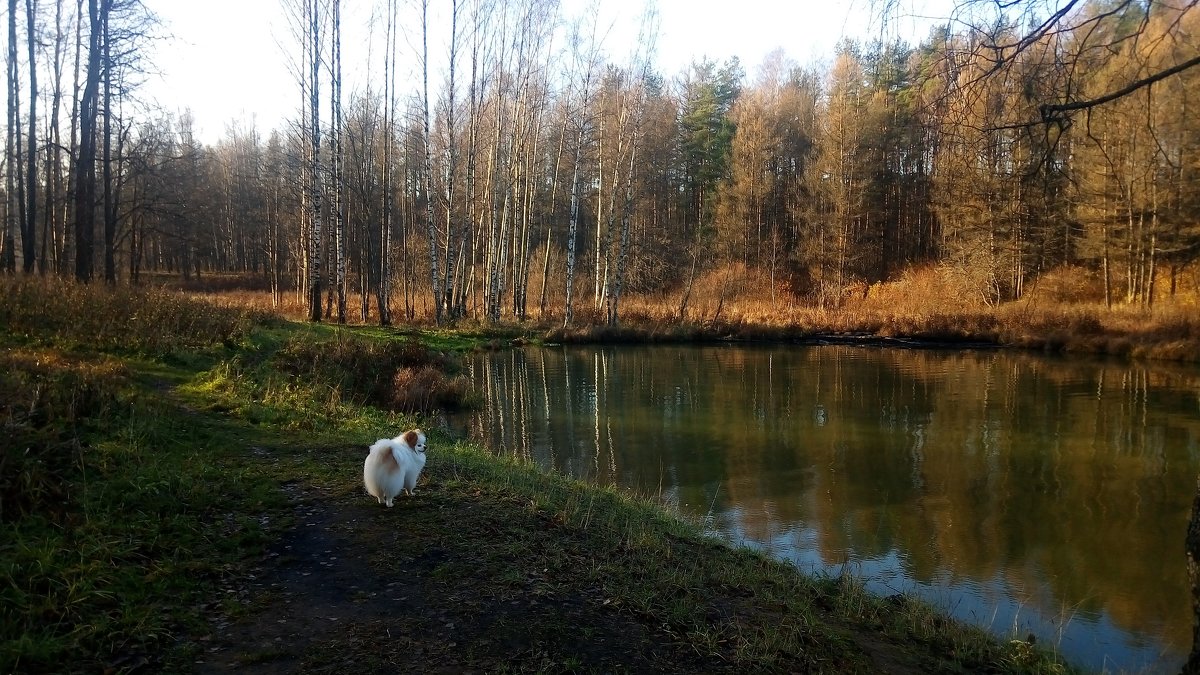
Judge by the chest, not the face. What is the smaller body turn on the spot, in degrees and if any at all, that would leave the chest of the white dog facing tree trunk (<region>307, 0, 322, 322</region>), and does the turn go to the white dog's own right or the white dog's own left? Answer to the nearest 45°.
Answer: approximately 45° to the white dog's own left

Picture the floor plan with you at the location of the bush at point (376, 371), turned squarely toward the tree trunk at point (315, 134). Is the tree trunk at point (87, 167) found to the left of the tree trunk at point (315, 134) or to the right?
left

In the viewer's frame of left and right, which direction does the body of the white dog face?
facing away from the viewer and to the right of the viewer

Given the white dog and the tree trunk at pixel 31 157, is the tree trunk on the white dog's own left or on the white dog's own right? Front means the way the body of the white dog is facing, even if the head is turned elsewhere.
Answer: on the white dog's own left

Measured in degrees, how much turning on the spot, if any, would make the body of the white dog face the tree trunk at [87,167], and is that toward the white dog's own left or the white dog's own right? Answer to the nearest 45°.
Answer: approximately 90° to the white dog's own left
